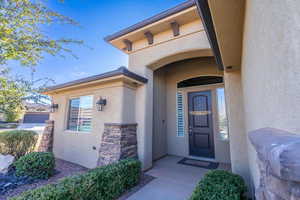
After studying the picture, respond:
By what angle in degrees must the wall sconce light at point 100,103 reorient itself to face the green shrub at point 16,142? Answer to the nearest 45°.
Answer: approximately 90° to its right

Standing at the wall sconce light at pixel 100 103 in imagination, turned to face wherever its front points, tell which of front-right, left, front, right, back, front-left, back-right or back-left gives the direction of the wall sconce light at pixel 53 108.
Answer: right

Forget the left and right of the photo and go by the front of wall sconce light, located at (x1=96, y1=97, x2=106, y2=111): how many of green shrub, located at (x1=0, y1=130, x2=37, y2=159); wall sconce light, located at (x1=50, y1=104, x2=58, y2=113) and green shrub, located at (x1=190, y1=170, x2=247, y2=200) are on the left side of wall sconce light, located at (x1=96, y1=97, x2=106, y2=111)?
1

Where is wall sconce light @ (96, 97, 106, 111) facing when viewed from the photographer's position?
facing the viewer and to the left of the viewer

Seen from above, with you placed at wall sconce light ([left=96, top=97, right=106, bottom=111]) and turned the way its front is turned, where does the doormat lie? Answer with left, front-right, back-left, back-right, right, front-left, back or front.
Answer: back-left

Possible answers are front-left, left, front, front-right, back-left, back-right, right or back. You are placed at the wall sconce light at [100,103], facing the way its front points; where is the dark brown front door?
back-left

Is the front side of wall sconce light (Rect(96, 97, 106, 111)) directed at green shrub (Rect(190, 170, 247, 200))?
no

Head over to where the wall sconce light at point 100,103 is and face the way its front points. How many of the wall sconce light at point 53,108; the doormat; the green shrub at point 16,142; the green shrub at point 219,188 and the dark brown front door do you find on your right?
2

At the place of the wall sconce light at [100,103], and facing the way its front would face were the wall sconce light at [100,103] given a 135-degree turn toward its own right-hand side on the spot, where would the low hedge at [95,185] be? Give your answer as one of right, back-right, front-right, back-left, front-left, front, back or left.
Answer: back
